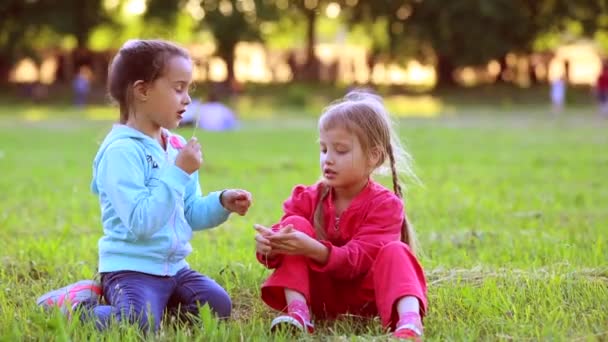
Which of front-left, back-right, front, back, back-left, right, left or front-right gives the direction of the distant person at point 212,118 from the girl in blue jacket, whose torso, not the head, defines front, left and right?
back-left

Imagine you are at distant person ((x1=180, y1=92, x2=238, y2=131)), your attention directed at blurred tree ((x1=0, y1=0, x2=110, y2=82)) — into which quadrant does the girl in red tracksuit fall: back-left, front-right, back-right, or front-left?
back-left

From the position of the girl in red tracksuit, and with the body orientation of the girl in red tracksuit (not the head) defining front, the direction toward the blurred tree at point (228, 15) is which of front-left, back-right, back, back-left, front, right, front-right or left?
back-right

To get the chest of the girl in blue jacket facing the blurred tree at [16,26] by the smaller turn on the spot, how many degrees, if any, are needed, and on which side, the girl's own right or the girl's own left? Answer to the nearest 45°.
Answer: approximately 135° to the girl's own left

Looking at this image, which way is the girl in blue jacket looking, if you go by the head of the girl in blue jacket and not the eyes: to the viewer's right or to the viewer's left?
to the viewer's right

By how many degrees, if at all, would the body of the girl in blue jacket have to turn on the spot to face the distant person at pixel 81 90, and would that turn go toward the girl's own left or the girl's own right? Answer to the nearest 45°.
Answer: approximately 135° to the girl's own left

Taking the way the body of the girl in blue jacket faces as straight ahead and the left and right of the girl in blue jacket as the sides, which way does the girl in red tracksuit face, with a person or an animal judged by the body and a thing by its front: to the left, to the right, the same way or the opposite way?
to the right

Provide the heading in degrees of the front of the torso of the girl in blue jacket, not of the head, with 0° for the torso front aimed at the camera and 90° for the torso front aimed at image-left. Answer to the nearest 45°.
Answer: approximately 315°

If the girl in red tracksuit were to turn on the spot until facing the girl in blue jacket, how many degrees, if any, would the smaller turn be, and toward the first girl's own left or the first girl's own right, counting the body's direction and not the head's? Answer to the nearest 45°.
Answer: approximately 45° to the first girl's own right

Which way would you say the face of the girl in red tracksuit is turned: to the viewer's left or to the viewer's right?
to the viewer's left

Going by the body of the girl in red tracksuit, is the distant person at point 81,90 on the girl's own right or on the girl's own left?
on the girl's own right

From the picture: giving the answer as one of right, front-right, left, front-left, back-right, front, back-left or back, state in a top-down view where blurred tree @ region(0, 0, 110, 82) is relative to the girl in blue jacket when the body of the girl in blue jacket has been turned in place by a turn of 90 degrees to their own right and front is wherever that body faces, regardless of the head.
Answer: back-right

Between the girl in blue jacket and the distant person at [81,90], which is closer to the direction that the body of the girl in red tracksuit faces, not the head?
the girl in blue jacket

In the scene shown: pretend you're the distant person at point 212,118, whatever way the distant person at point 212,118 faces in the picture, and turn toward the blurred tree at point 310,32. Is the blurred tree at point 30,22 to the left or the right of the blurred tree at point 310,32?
left

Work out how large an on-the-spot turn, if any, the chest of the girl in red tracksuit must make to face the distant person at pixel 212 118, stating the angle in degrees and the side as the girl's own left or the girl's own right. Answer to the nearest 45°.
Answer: approximately 135° to the girl's own right
